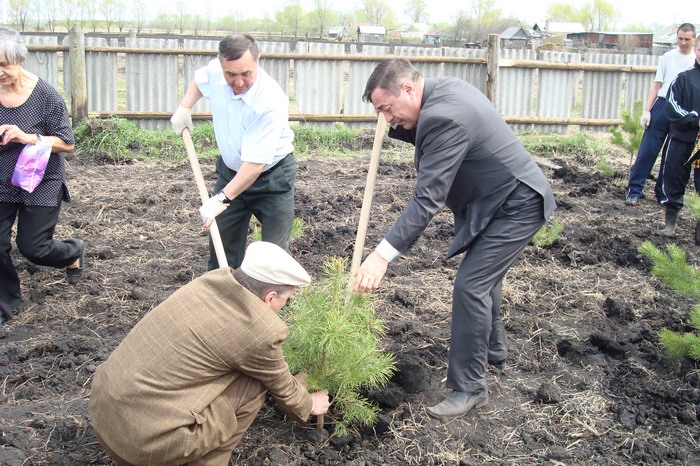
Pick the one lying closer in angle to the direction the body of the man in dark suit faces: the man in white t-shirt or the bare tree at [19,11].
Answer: the bare tree

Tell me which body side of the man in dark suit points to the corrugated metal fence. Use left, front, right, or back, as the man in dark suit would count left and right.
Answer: right

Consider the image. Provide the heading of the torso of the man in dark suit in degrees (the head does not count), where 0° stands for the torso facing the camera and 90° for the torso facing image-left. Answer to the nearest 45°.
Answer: approximately 90°

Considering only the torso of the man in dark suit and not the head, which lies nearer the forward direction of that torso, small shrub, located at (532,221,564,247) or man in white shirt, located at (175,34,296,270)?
the man in white shirt

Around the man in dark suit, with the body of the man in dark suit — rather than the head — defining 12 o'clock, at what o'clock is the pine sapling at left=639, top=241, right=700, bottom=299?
The pine sapling is roughly at 5 o'clock from the man in dark suit.

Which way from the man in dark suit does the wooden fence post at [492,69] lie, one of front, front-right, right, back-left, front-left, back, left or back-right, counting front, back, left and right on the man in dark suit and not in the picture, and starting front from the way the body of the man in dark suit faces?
right

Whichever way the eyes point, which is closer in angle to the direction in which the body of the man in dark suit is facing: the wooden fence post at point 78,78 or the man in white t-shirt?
the wooden fence post

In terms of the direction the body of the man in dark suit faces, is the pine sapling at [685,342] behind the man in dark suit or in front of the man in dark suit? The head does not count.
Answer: behind
